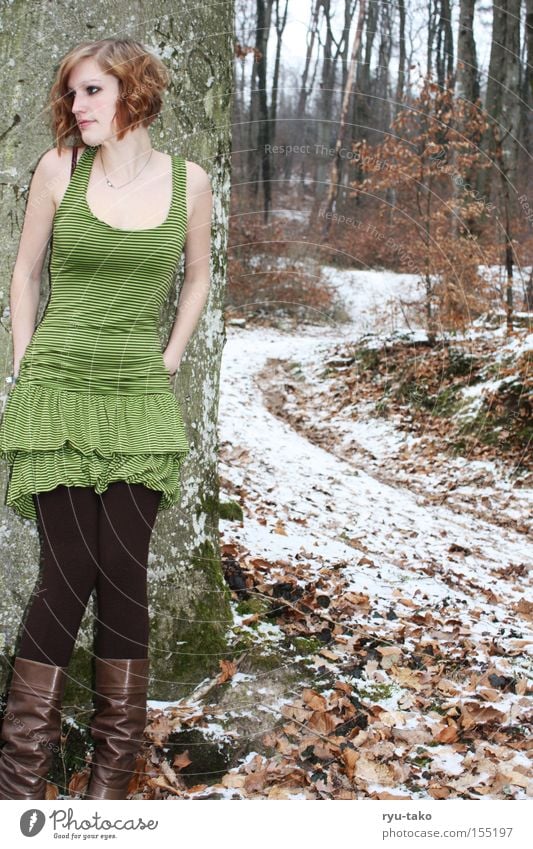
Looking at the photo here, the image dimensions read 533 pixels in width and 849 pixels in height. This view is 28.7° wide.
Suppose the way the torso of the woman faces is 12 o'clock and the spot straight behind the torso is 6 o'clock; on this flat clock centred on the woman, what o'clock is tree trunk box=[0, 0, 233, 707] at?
The tree trunk is roughly at 7 o'clock from the woman.

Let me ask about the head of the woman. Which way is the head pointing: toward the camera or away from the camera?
toward the camera

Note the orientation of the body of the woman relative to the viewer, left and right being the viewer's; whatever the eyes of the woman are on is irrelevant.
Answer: facing the viewer
